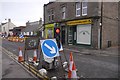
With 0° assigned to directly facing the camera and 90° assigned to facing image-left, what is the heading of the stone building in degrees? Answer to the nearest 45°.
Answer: approximately 45°

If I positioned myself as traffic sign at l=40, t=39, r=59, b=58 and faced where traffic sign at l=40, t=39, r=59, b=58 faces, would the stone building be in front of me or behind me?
behind

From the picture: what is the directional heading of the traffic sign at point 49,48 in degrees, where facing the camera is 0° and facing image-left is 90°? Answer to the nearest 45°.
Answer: approximately 0°
